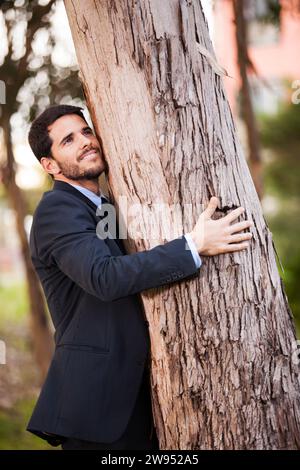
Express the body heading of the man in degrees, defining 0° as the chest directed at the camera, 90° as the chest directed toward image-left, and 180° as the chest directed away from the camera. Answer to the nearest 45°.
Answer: approximately 270°
